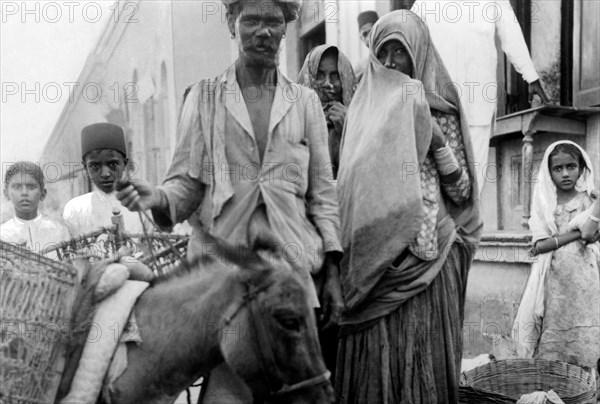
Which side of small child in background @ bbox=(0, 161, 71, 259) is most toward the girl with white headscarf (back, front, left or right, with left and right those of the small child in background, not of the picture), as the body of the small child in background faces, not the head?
left

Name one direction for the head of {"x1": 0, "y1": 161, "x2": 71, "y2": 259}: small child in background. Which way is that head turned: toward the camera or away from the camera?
toward the camera

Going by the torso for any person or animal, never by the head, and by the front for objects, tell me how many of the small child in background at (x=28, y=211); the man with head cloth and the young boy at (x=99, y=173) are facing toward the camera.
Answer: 3

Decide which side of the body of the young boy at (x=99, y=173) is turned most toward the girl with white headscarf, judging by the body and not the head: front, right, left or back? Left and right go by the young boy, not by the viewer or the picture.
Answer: left

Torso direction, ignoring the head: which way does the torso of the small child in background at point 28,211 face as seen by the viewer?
toward the camera

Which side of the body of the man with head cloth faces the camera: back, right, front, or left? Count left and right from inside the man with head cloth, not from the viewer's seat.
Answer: front

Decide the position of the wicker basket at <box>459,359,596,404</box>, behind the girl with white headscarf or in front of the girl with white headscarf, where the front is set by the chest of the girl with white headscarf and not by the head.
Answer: in front

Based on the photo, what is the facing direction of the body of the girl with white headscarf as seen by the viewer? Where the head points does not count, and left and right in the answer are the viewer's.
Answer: facing the viewer

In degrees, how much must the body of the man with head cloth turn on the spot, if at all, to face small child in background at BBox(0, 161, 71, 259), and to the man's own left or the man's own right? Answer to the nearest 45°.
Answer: approximately 135° to the man's own right

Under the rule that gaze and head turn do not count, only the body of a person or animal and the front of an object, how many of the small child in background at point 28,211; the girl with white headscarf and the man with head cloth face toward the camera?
3

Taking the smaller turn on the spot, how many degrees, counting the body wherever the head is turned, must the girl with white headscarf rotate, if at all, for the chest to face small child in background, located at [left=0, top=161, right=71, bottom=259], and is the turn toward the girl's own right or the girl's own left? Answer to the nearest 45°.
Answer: approximately 45° to the girl's own right

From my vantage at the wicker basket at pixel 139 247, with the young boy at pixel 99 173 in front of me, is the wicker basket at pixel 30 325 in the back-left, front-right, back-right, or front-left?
back-left

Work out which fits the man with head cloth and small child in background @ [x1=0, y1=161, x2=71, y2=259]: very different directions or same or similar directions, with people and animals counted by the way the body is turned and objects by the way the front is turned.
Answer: same or similar directions
